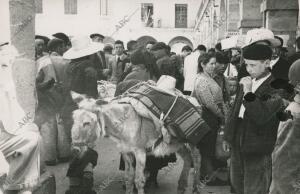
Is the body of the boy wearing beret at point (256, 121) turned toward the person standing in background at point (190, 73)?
no

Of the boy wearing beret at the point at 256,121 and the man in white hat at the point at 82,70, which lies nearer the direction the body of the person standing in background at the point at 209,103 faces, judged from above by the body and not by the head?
the boy wearing beret

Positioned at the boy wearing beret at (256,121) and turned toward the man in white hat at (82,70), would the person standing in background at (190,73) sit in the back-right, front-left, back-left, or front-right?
front-right

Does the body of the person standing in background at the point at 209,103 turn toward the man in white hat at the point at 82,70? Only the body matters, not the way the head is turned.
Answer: no

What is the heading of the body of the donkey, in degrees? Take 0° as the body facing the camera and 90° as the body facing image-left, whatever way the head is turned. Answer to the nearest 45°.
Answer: approximately 90°

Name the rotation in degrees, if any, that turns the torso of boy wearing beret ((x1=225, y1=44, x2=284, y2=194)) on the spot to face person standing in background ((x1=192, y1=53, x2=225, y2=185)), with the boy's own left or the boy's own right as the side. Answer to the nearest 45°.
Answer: approximately 135° to the boy's own right

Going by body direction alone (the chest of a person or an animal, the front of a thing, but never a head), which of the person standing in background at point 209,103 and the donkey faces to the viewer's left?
the donkey

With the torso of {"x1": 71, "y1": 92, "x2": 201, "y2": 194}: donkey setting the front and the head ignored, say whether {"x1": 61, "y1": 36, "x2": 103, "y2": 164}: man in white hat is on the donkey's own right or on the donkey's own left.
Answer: on the donkey's own right

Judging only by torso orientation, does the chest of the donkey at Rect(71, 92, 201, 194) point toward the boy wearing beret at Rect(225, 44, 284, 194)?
no
